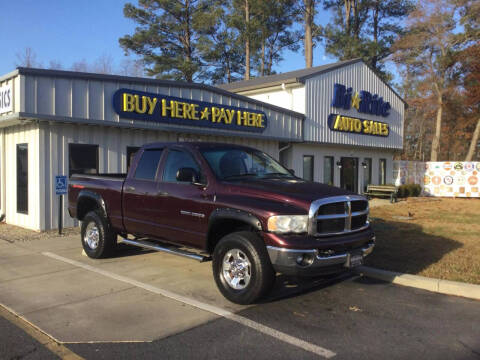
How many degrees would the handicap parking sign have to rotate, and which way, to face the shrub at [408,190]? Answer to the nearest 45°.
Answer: approximately 90° to its left

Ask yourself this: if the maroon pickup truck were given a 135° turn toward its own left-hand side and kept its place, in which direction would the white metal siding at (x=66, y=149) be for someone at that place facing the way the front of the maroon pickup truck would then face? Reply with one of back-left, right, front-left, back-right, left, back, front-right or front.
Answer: front-left

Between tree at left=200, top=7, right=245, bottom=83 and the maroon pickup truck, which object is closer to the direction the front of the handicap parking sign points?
the maroon pickup truck

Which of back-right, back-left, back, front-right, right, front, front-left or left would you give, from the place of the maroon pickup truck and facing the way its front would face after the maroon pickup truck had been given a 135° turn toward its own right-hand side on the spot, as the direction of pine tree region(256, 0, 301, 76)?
right

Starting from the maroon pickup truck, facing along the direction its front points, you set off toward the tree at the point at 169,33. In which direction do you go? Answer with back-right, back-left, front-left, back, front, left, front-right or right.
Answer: back-left

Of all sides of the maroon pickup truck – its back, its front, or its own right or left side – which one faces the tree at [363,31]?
left

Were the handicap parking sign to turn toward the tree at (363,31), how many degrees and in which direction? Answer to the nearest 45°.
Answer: approximately 135° to its left

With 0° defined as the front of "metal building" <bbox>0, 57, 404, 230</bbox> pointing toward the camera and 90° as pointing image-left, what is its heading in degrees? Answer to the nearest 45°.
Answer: approximately 315°

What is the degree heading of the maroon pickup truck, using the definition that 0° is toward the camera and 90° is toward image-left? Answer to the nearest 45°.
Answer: approximately 315°

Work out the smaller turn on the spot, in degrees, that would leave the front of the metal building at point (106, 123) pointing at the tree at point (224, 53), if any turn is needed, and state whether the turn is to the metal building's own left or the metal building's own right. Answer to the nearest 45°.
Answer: approximately 135° to the metal building's own left
